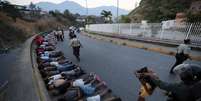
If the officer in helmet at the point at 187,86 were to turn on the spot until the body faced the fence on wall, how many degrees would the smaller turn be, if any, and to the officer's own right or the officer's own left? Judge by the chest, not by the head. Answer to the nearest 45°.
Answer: approximately 45° to the officer's own right

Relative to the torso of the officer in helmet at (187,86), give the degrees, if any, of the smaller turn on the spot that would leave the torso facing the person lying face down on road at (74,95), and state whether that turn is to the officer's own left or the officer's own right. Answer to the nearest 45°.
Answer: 0° — they already face them

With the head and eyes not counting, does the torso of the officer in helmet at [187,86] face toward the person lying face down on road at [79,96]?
yes

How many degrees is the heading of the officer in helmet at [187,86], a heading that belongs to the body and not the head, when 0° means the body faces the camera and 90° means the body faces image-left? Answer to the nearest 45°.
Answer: approximately 135°

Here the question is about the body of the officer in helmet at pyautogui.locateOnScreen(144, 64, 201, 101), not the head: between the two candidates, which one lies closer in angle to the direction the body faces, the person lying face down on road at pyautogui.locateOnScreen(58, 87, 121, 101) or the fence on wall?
the person lying face down on road

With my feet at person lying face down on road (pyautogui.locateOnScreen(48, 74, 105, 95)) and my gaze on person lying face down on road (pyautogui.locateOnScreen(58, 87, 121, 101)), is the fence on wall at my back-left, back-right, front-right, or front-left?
back-left

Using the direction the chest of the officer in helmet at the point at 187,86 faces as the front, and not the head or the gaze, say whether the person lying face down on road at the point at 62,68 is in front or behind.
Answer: in front

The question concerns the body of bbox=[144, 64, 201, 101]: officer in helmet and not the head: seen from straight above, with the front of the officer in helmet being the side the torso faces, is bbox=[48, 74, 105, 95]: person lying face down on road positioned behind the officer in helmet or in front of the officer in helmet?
in front

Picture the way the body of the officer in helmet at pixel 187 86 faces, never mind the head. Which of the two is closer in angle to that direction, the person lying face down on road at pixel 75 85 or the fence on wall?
the person lying face down on road

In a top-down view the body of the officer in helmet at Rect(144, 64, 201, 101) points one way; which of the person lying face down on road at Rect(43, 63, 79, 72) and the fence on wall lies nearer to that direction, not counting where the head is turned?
the person lying face down on road
